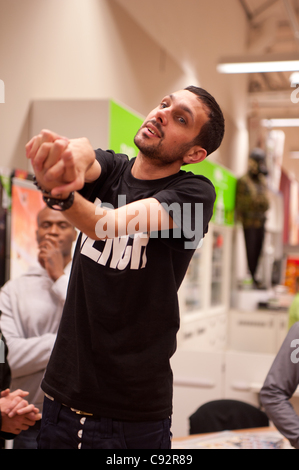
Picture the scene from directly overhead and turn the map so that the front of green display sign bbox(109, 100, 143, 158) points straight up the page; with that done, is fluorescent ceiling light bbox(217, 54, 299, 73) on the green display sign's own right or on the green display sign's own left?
on the green display sign's own left

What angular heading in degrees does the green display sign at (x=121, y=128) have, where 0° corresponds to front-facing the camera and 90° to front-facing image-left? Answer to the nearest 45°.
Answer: approximately 315°

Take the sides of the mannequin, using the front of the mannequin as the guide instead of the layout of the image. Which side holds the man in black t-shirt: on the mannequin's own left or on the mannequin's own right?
on the mannequin's own right

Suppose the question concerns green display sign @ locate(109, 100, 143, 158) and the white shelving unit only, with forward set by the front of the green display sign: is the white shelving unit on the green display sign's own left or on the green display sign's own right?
on the green display sign's own left

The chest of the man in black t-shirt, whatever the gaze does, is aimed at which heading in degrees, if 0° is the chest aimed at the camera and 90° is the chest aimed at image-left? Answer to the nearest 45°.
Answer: approximately 45°

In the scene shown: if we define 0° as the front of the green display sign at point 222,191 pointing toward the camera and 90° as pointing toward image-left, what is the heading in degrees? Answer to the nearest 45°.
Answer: approximately 45°

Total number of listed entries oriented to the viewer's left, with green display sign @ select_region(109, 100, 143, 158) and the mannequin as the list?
0
